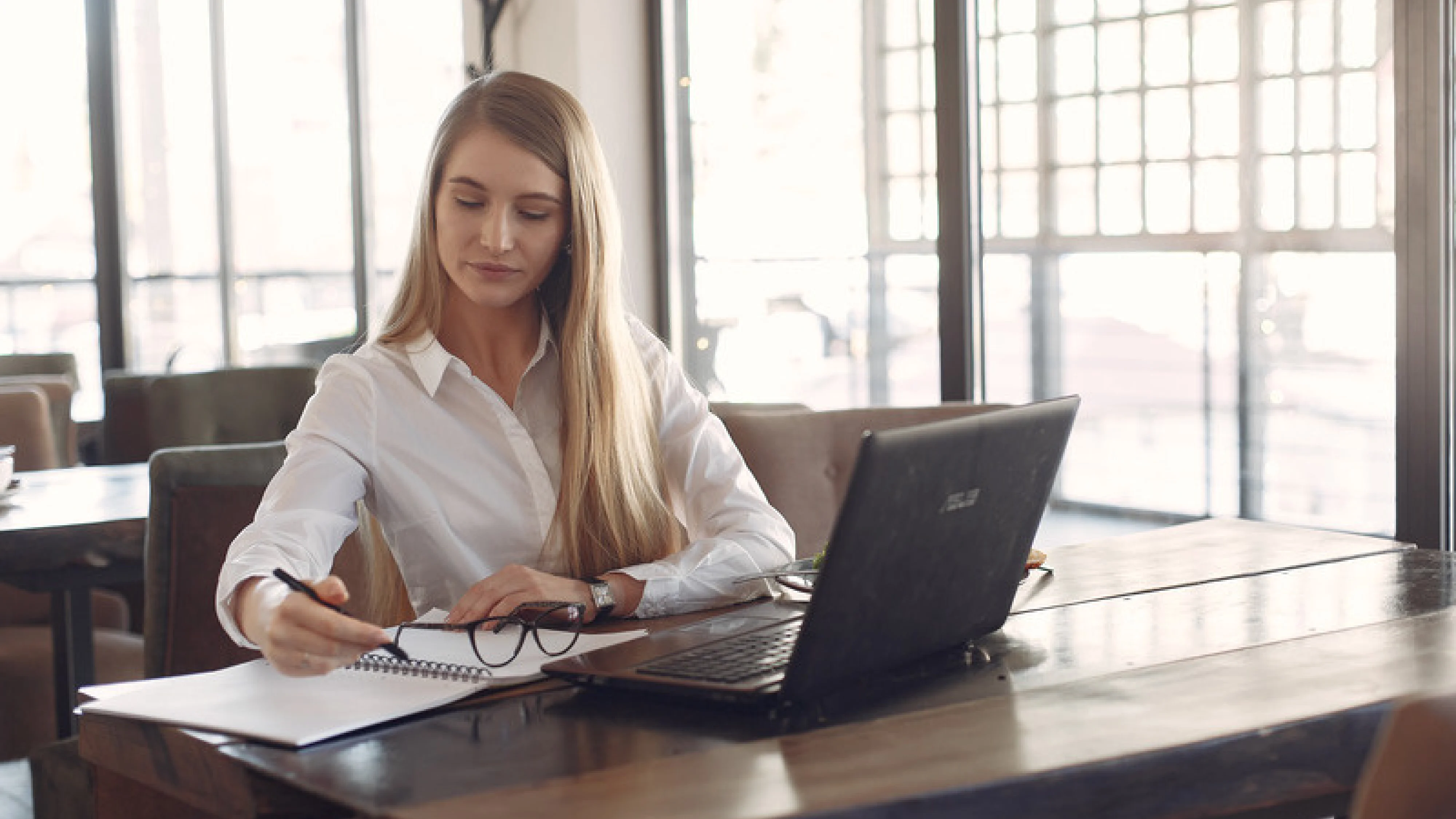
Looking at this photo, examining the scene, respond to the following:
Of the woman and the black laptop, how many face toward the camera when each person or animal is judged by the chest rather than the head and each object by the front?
1

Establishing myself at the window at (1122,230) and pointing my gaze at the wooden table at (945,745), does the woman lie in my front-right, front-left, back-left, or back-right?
front-right

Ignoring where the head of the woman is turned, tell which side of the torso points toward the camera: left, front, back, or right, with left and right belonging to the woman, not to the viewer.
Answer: front

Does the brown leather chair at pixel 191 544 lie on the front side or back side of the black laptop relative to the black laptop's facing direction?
on the front side

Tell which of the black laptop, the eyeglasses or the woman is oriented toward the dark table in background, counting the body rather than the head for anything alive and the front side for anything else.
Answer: the black laptop

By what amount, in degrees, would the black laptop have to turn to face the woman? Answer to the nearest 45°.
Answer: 0° — it already faces them

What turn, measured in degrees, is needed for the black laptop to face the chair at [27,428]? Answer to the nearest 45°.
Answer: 0° — it already faces it

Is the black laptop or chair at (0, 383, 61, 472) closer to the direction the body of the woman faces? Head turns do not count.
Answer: the black laptop

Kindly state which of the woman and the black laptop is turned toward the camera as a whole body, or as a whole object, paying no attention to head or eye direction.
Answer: the woman

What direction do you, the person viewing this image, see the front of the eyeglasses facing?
facing the viewer and to the right of the viewer
